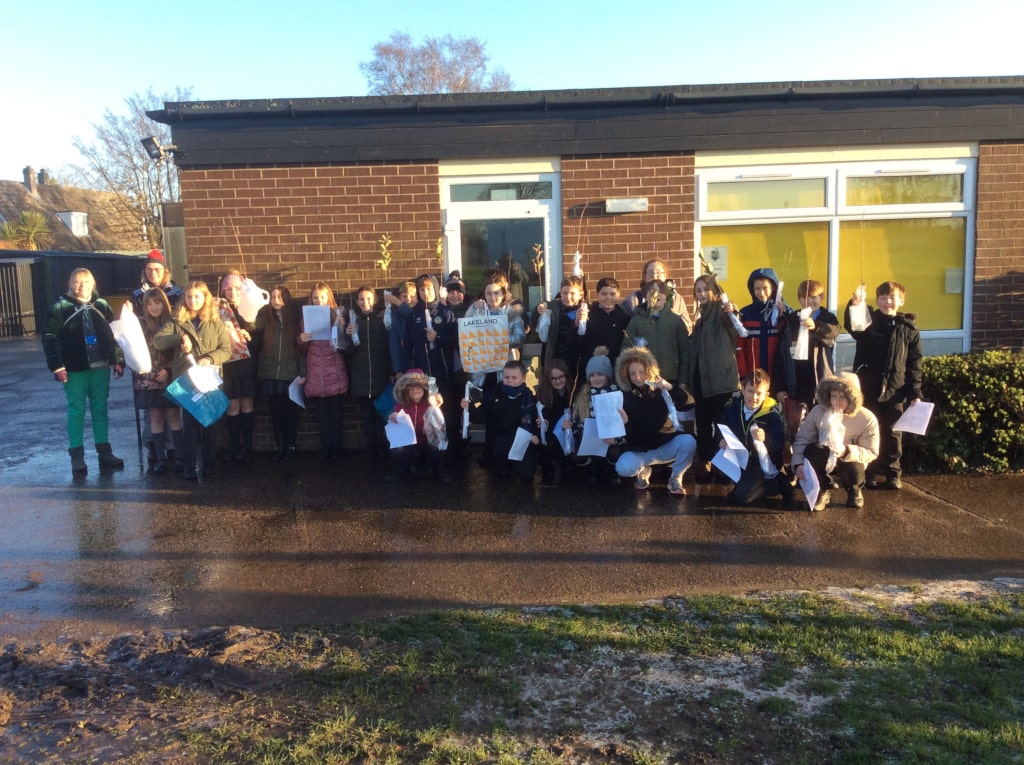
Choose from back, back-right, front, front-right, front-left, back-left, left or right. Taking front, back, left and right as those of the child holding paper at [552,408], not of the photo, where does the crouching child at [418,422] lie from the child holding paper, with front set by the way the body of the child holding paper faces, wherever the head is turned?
right

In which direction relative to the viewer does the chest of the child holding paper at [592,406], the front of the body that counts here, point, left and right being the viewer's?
facing the viewer

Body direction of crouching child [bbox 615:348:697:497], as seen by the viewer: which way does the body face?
toward the camera

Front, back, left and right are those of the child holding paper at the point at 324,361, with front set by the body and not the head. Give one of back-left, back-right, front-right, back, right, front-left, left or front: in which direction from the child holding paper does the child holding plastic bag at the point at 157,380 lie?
right

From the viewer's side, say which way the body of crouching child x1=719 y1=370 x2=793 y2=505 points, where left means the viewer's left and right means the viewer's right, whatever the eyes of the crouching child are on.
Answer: facing the viewer and to the left of the viewer

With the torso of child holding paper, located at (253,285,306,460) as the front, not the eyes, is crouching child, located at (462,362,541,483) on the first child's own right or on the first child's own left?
on the first child's own left

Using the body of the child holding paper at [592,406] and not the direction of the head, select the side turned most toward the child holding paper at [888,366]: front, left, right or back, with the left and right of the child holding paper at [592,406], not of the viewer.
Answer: left

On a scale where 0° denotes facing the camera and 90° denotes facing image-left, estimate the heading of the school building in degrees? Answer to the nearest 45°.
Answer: approximately 0°

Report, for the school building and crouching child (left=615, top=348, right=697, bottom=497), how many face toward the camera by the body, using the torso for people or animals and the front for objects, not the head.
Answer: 2

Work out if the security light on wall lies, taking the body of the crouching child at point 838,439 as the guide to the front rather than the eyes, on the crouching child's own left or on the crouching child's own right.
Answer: on the crouching child's own right

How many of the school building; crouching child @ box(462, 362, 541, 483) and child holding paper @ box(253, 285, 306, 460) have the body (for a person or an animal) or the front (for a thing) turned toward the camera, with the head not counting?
3

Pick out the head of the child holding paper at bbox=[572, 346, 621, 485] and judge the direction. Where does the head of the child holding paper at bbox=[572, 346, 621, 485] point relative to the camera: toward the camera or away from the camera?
toward the camera
